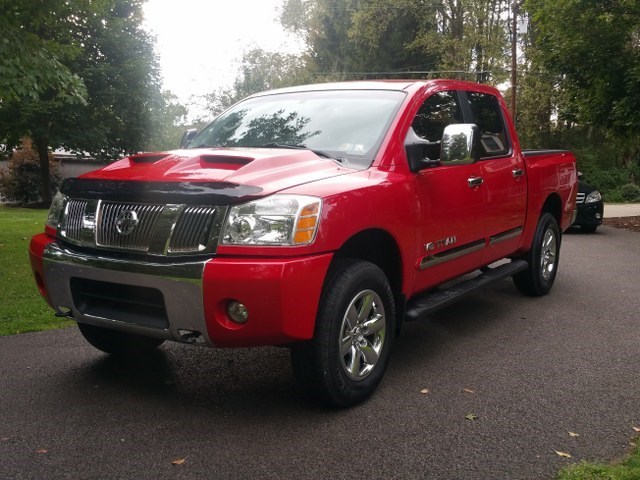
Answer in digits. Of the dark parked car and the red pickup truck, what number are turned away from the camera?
0

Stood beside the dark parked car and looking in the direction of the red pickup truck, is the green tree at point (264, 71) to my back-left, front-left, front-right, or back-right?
back-right

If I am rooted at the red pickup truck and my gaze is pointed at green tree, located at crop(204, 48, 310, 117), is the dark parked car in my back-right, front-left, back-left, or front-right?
front-right

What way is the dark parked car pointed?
toward the camera

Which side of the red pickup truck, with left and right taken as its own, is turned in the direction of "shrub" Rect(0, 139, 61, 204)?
right

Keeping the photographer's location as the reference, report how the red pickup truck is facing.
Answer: facing the viewer and to the left of the viewer

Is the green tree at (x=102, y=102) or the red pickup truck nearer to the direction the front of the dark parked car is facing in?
the red pickup truck

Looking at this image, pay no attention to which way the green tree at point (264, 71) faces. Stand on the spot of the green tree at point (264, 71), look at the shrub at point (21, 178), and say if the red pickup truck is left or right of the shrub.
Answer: left

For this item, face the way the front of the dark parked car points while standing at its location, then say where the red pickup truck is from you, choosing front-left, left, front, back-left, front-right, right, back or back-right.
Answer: front

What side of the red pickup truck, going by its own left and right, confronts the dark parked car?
back

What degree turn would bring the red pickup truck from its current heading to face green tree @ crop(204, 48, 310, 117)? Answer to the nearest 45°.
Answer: approximately 135° to its right

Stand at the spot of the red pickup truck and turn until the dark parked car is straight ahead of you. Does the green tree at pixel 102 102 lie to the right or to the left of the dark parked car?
left
